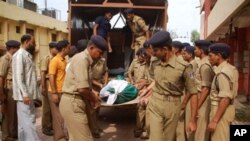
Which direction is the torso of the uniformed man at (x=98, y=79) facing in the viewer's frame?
to the viewer's right

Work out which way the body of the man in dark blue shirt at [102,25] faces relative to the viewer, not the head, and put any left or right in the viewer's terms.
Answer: facing the viewer and to the right of the viewer

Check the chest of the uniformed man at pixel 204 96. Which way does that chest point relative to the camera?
to the viewer's left

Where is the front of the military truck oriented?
away from the camera

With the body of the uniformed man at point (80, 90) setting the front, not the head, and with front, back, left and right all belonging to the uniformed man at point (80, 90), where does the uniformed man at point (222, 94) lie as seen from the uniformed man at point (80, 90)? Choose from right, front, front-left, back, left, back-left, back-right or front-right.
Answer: front

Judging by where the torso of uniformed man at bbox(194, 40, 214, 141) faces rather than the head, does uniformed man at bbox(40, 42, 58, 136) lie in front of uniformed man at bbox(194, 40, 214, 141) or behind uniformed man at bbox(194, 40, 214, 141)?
in front

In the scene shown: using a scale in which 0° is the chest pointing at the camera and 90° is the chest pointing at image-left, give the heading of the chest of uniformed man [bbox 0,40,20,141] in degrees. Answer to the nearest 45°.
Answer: approximately 270°

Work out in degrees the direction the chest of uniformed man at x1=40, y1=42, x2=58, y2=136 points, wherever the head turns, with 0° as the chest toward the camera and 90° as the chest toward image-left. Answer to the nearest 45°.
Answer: approximately 270°

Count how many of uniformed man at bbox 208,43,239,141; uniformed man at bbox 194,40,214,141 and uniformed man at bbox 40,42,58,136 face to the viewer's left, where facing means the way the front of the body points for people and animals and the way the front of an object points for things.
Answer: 2

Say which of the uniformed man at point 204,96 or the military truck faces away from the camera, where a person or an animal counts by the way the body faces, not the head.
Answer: the military truck

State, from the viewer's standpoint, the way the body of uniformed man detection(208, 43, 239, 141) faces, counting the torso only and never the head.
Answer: to the viewer's left

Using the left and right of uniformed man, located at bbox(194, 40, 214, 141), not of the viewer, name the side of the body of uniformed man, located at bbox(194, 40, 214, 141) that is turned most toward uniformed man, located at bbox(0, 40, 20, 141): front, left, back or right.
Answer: front

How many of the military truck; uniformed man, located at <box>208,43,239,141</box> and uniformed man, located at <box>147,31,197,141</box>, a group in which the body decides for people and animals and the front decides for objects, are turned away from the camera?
1
